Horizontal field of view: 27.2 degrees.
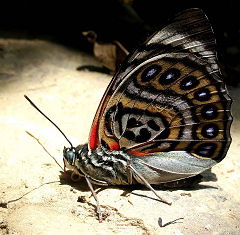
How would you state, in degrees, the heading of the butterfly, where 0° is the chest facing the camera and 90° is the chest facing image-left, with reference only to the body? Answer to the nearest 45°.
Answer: approximately 90°
